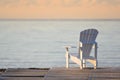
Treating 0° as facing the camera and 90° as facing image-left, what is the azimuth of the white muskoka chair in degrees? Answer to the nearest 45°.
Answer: approximately 135°
